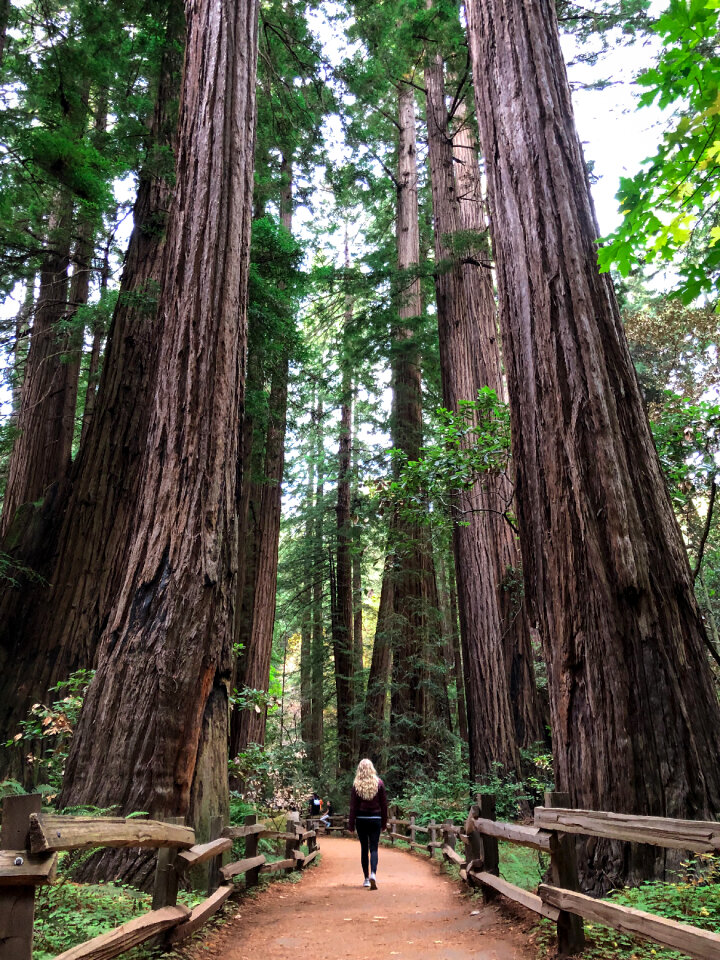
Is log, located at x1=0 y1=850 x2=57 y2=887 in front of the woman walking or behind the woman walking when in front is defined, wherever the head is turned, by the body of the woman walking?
behind

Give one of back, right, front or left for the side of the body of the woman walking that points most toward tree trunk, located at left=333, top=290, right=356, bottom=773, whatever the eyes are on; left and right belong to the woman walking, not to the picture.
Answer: front

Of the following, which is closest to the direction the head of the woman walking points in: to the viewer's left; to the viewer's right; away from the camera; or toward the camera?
away from the camera

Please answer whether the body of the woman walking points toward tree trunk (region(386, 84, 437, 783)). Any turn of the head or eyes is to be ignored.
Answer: yes

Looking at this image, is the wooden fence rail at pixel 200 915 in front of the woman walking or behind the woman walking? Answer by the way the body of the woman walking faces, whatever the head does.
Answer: behind

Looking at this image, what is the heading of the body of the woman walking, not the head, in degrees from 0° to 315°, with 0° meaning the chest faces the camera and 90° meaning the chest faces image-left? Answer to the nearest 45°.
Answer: approximately 180°

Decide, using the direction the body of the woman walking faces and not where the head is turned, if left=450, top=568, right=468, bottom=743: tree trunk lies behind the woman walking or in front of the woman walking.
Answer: in front

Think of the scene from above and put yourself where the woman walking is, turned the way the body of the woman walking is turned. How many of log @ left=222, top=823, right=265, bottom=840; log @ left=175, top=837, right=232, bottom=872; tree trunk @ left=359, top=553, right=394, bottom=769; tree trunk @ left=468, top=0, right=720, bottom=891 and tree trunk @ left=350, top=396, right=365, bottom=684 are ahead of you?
2

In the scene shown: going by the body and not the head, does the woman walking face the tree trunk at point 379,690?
yes

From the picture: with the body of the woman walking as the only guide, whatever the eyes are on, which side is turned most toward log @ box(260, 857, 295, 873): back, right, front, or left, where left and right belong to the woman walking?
left

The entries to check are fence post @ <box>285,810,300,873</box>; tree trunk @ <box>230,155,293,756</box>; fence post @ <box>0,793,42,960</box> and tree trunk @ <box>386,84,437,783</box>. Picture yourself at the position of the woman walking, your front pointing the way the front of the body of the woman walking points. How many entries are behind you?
1

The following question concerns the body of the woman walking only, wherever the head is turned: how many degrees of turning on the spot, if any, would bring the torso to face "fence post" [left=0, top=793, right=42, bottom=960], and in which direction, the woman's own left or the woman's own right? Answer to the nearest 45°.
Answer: approximately 180°

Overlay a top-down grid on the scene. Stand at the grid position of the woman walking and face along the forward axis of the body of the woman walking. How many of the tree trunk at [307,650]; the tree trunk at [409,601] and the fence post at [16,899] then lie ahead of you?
2

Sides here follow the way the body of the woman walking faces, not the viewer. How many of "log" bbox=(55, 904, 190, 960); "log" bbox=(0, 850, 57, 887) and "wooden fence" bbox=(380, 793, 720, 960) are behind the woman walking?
3
